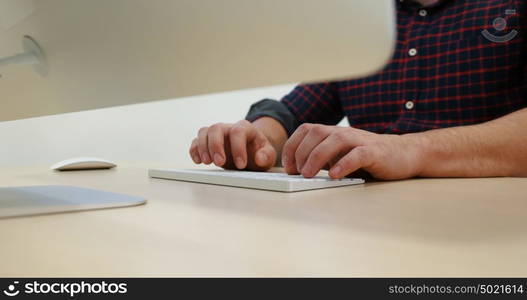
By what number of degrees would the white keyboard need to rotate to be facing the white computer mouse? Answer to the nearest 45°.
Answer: approximately 90° to its left

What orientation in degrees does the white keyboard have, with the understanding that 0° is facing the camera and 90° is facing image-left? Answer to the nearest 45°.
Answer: approximately 225°
